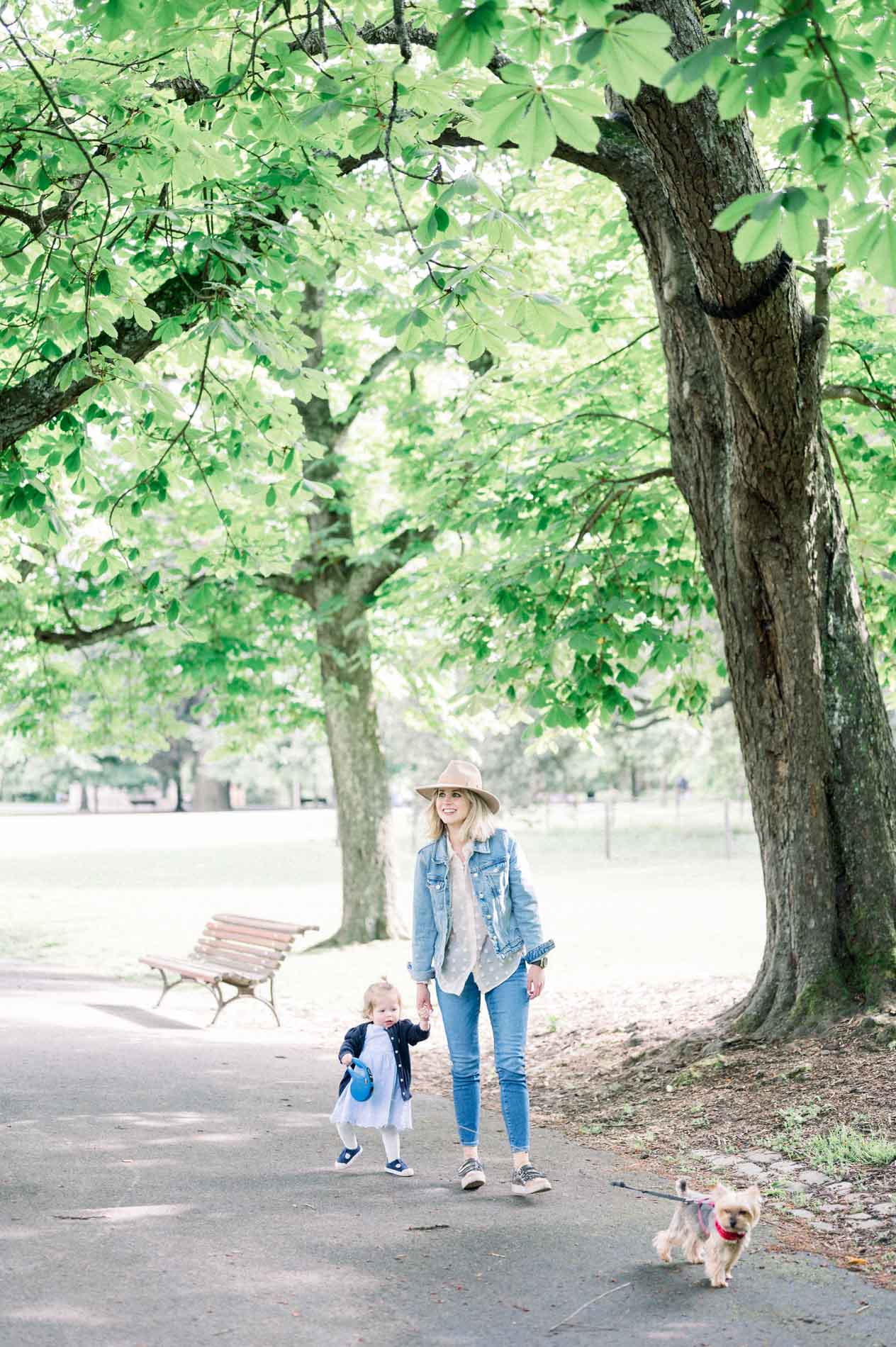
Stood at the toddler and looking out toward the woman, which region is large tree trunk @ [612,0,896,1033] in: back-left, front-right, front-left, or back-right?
front-left

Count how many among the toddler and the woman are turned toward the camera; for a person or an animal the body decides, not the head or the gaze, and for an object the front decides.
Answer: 2

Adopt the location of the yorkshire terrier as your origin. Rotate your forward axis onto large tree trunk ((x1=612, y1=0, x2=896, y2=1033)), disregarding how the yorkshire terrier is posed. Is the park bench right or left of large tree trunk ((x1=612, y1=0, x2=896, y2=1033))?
left

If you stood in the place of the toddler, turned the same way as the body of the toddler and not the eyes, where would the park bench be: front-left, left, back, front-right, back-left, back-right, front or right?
back

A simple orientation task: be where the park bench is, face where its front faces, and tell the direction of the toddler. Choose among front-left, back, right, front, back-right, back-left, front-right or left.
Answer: front-left

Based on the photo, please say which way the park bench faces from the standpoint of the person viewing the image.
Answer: facing the viewer and to the left of the viewer

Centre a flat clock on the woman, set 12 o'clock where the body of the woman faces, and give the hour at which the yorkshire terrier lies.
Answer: The yorkshire terrier is roughly at 11 o'clock from the woman.

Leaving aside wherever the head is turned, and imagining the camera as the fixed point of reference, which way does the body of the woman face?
toward the camera

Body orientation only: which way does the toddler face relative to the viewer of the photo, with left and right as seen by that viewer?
facing the viewer

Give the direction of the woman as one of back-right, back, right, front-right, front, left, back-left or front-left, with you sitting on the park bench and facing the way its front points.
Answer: front-left

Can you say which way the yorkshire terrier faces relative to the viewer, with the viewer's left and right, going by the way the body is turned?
facing the viewer and to the right of the viewer

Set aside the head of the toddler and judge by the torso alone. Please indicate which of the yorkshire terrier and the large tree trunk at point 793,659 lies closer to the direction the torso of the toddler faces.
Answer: the yorkshire terrier

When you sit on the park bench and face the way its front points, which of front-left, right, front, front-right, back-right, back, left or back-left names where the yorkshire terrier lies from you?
front-left

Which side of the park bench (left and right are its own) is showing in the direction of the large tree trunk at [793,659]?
left

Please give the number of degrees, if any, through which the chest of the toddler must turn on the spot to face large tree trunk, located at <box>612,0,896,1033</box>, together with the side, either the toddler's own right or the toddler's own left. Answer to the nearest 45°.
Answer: approximately 135° to the toddler's own left
